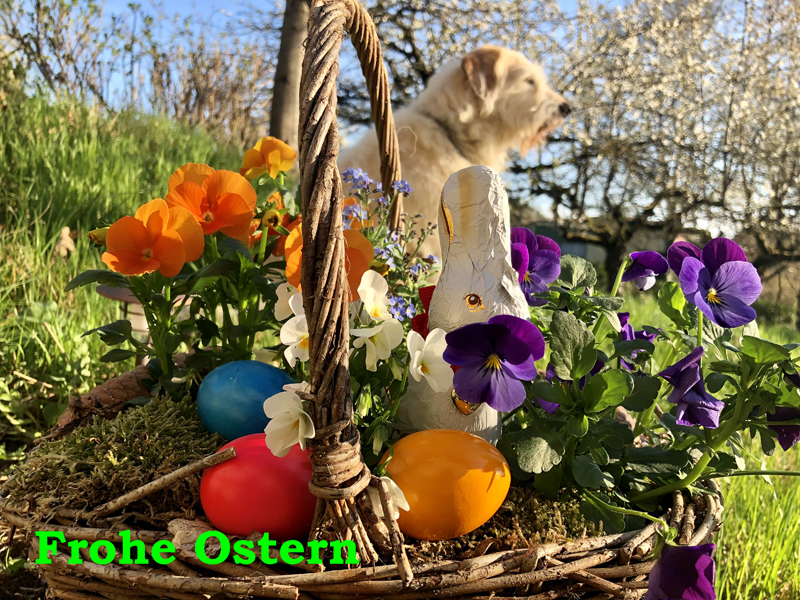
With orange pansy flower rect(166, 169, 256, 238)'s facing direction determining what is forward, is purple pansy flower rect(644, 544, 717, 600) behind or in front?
in front

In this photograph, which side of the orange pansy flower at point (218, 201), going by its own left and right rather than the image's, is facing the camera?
front

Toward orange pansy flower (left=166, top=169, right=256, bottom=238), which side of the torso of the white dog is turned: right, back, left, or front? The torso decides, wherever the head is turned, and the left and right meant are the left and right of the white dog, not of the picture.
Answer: right

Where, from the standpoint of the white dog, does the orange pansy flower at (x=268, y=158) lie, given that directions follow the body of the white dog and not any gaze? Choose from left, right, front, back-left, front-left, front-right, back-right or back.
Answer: right

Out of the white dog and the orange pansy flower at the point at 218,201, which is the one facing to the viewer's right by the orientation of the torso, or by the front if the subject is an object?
the white dog

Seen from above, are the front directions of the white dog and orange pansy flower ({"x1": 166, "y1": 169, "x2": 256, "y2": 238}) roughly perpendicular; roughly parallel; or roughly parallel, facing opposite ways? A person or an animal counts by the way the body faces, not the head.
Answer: roughly perpendicular

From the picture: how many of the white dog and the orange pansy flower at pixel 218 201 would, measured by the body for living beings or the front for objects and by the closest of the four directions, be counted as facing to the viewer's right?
1

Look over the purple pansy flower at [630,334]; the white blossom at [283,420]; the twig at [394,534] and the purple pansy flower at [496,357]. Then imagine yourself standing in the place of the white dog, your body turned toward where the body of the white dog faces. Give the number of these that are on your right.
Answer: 4
